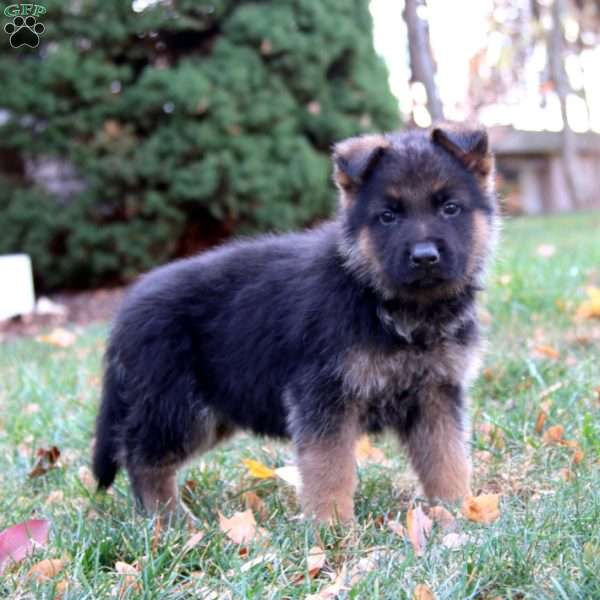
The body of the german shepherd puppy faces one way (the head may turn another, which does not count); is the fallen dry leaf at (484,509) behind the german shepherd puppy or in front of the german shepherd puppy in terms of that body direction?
in front

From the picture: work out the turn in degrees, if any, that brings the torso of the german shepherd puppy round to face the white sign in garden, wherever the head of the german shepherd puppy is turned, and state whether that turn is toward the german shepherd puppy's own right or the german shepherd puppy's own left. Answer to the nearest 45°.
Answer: approximately 180°

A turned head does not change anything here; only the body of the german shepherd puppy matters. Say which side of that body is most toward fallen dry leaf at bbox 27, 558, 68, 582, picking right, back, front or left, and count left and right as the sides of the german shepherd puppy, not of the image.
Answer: right

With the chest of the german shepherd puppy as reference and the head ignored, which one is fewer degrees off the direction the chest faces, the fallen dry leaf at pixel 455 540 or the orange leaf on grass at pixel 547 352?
the fallen dry leaf

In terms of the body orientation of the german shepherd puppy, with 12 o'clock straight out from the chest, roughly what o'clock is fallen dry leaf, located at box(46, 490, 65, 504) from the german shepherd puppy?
The fallen dry leaf is roughly at 5 o'clock from the german shepherd puppy.

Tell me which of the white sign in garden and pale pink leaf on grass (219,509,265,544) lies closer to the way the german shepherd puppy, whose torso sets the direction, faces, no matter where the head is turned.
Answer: the pale pink leaf on grass

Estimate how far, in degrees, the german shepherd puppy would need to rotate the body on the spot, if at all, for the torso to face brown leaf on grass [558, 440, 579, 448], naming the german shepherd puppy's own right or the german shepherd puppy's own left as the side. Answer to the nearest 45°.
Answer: approximately 45° to the german shepherd puppy's own left

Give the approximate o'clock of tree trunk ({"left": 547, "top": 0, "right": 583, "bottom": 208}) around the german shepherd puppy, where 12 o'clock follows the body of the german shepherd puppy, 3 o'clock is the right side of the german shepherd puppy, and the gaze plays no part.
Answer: The tree trunk is roughly at 8 o'clock from the german shepherd puppy.

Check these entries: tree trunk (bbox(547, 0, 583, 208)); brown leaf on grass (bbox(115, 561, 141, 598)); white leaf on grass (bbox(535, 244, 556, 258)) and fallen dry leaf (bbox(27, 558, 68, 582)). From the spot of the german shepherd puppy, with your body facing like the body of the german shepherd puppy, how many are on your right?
2

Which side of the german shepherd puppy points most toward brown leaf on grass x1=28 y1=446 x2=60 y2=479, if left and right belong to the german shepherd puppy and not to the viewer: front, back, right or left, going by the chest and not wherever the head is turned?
back

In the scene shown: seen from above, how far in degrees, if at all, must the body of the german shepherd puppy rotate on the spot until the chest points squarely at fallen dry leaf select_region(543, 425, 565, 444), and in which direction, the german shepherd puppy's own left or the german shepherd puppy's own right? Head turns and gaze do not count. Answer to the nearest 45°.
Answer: approximately 45° to the german shepherd puppy's own left

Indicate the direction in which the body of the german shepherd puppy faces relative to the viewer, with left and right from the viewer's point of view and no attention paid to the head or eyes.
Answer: facing the viewer and to the right of the viewer

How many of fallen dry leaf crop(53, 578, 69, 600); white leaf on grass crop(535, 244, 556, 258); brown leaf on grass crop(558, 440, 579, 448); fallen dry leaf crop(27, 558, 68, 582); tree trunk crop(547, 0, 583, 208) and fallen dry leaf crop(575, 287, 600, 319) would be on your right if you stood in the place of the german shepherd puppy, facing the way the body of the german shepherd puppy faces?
2

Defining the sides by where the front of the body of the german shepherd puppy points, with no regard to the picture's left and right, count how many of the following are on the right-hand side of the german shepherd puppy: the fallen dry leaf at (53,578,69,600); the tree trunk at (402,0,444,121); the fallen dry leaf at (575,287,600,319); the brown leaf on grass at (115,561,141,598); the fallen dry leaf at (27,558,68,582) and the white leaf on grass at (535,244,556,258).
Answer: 3

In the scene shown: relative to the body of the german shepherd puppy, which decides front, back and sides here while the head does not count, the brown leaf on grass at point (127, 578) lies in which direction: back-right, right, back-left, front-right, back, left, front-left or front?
right

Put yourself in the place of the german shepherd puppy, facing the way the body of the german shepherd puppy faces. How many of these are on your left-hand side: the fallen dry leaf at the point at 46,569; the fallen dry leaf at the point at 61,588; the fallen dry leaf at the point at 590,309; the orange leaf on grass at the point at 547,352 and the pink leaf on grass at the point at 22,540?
2
